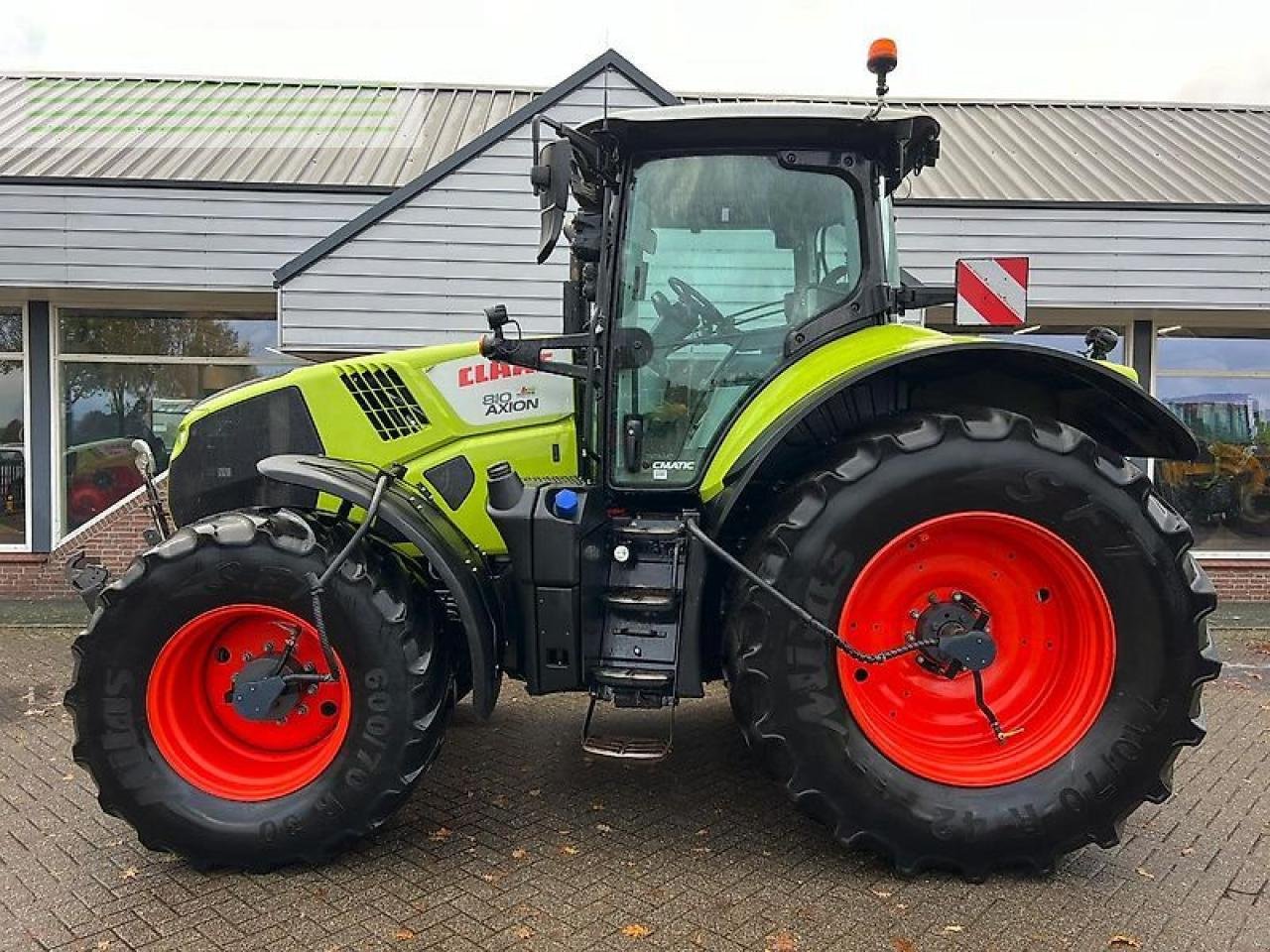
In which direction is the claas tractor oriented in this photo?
to the viewer's left
